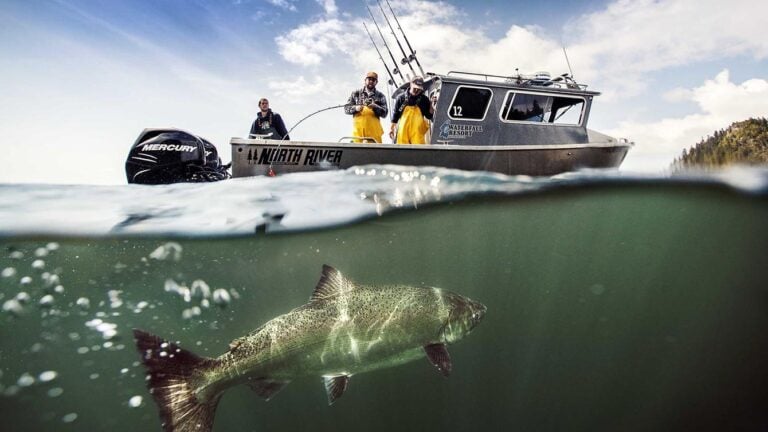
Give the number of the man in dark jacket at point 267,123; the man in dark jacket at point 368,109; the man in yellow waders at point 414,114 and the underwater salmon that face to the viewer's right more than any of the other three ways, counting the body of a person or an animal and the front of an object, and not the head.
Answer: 1

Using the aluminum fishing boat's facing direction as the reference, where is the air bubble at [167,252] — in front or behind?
behind

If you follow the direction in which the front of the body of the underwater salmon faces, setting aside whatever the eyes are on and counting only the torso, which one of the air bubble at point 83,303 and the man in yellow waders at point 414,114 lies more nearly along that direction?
the man in yellow waders

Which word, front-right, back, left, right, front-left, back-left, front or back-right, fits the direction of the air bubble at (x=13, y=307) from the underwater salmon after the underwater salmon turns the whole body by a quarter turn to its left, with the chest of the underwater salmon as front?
front-left

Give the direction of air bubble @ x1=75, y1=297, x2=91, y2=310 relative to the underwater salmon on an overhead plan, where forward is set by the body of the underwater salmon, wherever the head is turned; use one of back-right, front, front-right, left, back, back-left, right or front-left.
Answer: back-left

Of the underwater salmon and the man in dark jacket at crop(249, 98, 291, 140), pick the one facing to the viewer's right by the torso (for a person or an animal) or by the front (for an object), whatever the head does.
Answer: the underwater salmon

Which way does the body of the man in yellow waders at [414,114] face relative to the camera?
toward the camera

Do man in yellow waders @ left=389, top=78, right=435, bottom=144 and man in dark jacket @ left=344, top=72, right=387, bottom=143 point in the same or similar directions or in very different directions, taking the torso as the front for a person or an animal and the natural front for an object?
same or similar directions

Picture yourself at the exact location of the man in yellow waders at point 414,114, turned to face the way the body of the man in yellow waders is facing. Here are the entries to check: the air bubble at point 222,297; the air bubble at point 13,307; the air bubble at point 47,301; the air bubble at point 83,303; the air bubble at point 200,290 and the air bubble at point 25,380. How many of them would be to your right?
6

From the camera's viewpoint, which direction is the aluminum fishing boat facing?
to the viewer's right

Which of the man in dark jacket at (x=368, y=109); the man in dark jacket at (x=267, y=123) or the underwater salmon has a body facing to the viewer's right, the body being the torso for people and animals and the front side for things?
the underwater salmon

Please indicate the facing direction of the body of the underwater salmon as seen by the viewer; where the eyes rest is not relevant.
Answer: to the viewer's right
